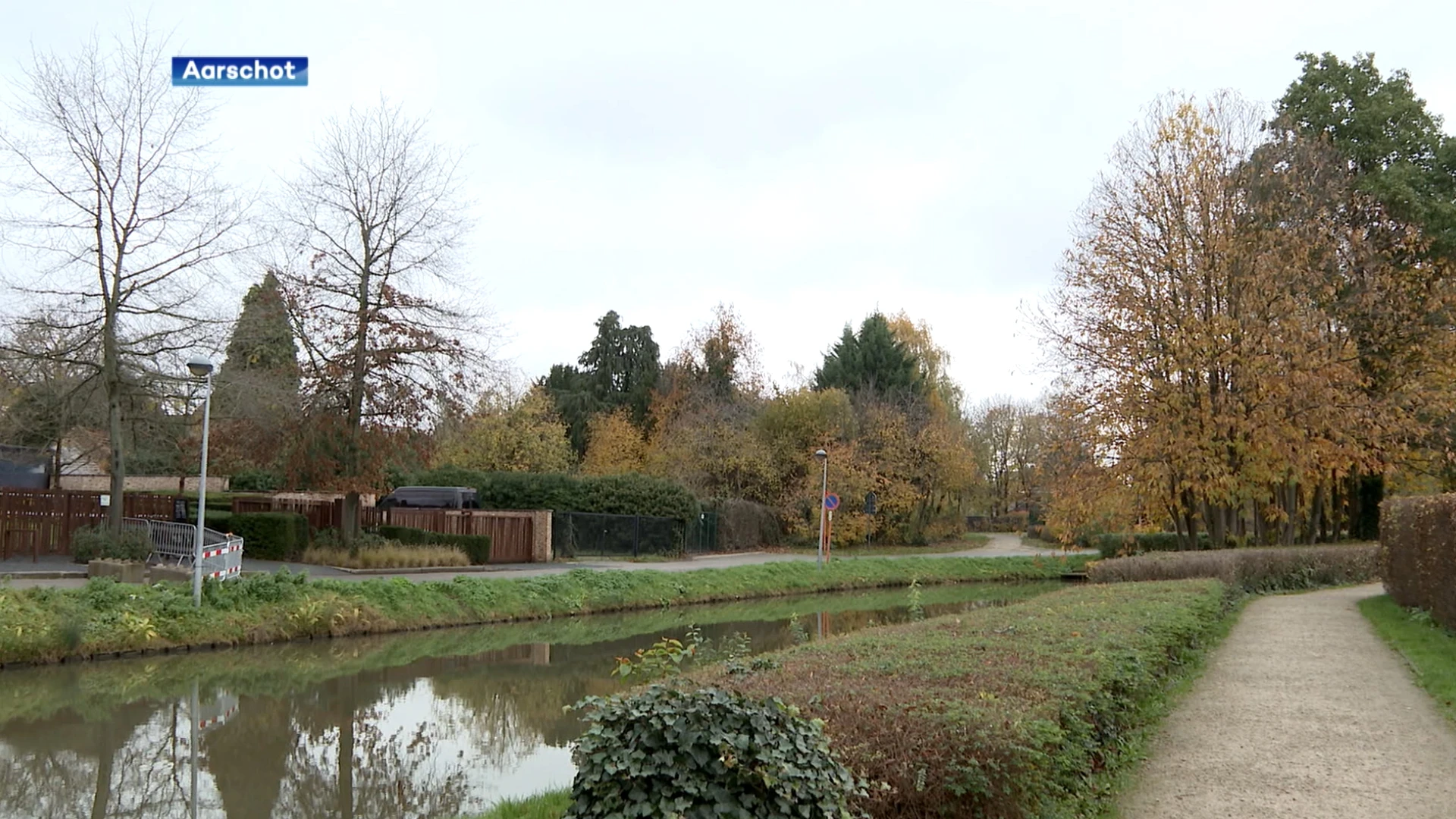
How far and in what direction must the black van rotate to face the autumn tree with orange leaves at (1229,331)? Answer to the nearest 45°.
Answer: approximately 135° to its left

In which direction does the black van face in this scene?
to the viewer's left

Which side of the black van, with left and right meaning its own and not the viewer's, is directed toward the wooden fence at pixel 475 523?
left

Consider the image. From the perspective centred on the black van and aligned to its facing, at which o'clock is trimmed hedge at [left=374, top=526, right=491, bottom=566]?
The trimmed hedge is roughly at 9 o'clock from the black van.

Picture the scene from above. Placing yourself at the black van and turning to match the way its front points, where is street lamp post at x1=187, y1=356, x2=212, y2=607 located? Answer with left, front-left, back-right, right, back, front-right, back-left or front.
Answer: left

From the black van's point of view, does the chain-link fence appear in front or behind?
behind

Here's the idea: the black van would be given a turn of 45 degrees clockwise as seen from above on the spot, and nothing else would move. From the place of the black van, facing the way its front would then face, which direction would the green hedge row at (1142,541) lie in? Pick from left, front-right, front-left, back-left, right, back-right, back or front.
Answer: back-right

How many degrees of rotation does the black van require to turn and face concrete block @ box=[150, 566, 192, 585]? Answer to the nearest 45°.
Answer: approximately 90° to its left

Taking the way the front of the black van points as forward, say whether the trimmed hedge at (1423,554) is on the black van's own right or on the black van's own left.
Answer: on the black van's own left

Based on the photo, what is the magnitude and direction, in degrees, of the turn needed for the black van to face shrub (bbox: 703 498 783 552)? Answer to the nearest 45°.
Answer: approximately 135° to its right

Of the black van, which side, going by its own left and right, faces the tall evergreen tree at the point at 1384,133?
back
